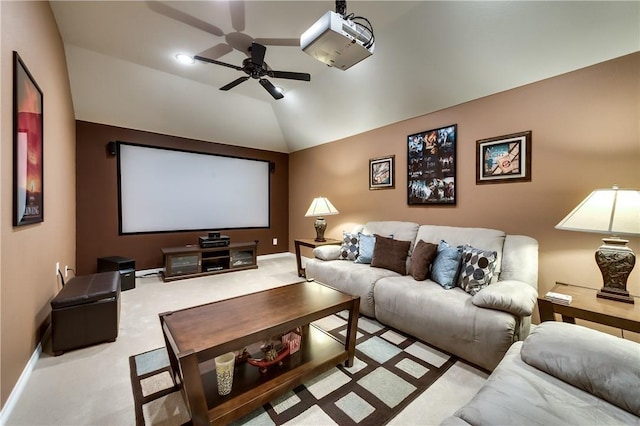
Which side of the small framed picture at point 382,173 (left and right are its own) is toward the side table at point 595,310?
left

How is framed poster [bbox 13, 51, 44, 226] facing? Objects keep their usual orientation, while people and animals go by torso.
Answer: to the viewer's right

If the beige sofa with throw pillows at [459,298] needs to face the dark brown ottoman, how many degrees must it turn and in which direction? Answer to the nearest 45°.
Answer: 0° — it already faces it

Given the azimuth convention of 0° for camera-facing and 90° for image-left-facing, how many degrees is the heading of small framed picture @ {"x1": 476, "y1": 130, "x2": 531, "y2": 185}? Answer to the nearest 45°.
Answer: approximately 45°

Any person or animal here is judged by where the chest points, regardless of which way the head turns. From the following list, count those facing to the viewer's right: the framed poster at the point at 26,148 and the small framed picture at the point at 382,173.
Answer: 1

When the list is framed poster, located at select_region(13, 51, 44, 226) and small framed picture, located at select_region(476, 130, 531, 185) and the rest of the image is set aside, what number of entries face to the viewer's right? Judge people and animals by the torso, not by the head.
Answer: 1

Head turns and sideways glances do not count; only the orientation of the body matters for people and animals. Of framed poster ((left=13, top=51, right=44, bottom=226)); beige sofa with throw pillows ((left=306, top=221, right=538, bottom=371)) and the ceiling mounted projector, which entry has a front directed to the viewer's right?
the framed poster

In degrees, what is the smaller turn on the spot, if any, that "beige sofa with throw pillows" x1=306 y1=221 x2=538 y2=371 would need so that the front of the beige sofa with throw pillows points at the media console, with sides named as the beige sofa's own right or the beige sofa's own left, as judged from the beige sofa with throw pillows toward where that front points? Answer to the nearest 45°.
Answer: approximately 45° to the beige sofa's own right

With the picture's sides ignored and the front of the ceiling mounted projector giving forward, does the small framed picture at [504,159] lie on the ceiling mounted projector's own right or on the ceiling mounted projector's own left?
on the ceiling mounted projector's own right

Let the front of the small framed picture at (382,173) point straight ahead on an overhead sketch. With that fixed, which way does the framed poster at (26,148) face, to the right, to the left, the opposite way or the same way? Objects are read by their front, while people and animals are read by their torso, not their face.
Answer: the opposite way
